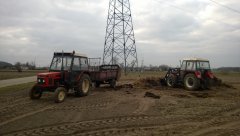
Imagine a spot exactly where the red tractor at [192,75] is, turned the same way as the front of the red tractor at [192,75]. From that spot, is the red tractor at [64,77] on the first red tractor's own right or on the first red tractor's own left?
on the first red tractor's own left

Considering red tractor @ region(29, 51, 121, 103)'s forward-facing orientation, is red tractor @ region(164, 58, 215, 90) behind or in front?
behind

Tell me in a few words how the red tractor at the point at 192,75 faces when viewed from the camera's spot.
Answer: facing away from the viewer and to the left of the viewer

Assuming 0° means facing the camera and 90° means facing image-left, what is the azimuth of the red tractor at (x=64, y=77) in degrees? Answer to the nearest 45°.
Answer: approximately 45°
